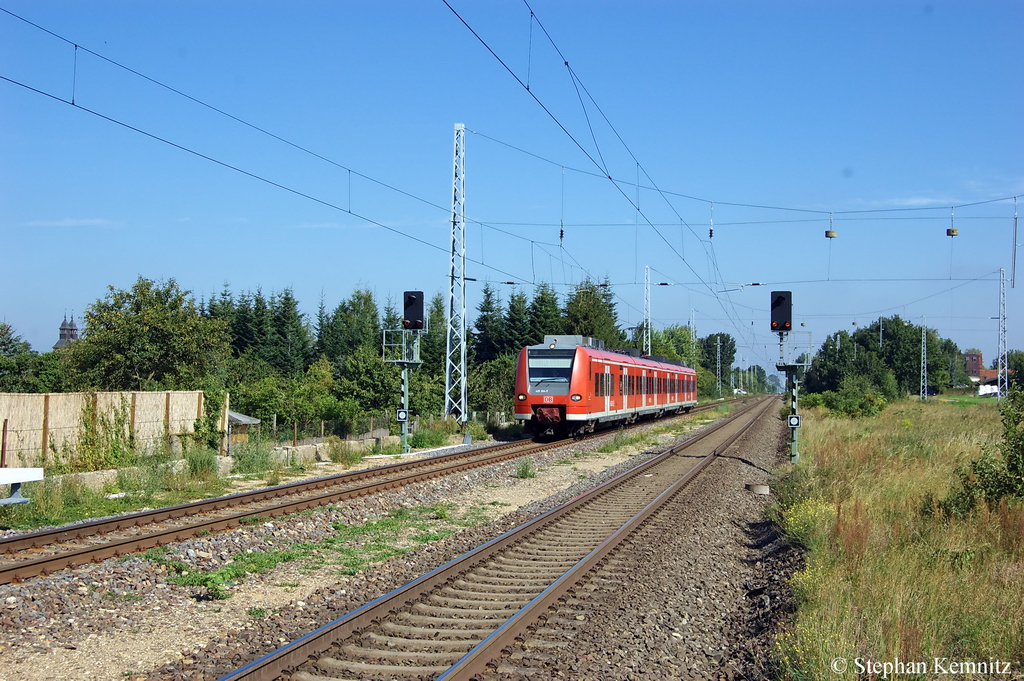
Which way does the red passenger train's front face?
toward the camera

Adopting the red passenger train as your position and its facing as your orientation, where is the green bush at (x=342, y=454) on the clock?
The green bush is roughly at 1 o'clock from the red passenger train.

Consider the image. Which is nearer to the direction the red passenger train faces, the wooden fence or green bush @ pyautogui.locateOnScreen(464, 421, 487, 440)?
the wooden fence

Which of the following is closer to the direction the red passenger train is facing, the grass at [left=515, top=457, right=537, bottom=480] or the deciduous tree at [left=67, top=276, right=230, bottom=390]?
the grass

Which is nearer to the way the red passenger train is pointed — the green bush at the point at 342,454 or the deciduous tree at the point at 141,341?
the green bush

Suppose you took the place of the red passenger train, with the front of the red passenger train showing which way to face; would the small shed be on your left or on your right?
on your right

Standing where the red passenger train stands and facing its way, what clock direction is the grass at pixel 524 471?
The grass is roughly at 12 o'clock from the red passenger train.

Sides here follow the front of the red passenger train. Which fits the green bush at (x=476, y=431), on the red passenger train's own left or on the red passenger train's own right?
on the red passenger train's own right

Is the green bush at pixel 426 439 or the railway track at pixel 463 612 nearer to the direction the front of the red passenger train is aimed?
the railway track

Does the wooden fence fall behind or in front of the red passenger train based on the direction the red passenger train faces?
in front

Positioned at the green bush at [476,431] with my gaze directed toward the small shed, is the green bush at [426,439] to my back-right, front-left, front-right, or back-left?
front-left
